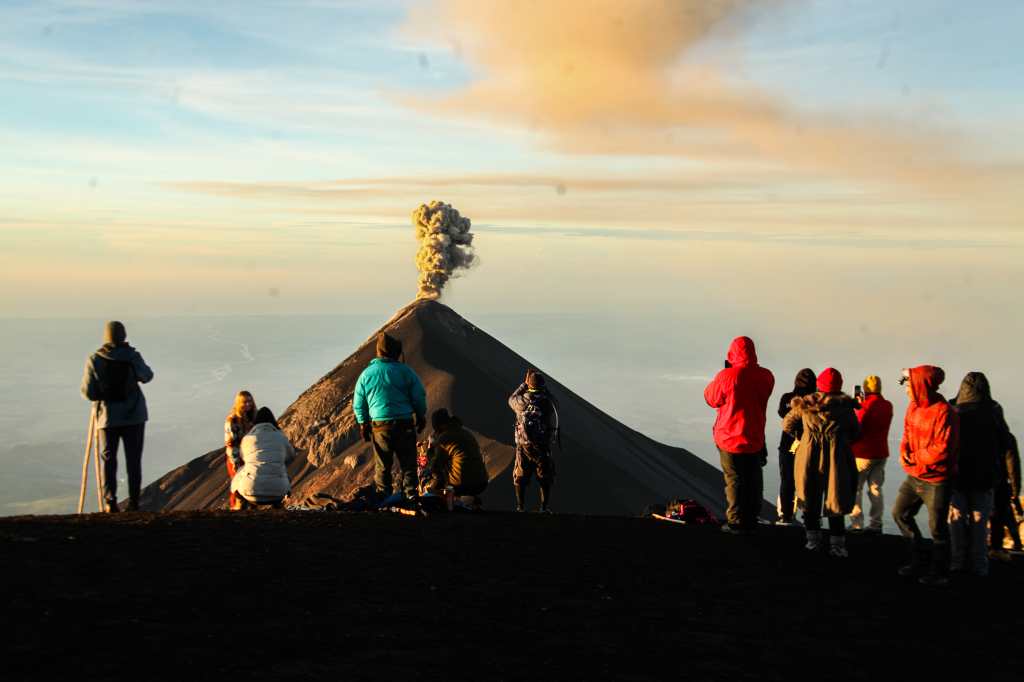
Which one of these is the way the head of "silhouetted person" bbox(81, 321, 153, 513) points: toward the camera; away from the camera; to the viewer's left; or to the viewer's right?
away from the camera

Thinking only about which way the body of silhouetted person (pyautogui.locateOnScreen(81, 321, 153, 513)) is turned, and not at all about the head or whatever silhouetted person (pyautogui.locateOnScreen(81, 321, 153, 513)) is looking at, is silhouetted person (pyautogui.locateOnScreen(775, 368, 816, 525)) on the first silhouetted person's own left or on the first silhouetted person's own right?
on the first silhouetted person's own right

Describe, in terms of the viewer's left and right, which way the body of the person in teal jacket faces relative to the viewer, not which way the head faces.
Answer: facing away from the viewer

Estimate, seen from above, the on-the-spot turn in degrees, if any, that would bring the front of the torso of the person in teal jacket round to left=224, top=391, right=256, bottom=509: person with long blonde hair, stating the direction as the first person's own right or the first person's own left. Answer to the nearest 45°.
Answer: approximately 90° to the first person's own left

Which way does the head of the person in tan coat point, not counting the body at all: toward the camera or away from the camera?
away from the camera

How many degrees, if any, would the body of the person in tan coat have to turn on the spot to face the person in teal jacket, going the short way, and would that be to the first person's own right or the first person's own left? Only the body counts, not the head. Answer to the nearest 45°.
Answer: approximately 90° to the first person's own left

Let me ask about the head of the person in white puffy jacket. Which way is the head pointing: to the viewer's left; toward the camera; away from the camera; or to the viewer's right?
away from the camera

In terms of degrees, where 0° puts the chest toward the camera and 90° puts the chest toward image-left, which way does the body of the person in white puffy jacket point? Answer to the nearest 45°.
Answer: approximately 180°

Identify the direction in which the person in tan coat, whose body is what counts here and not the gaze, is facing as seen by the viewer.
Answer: away from the camera

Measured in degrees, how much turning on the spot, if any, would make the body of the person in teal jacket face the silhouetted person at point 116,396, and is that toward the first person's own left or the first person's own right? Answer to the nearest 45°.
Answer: approximately 90° to the first person's own left

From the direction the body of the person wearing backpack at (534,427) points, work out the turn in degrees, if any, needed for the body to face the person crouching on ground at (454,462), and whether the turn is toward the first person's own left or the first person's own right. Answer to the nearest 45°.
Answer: approximately 135° to the first person's own left

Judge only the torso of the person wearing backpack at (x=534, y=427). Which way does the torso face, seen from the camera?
away from the camera

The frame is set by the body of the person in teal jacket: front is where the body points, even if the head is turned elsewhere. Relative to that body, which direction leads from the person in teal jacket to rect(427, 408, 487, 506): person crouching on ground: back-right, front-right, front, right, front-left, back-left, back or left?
front-right
